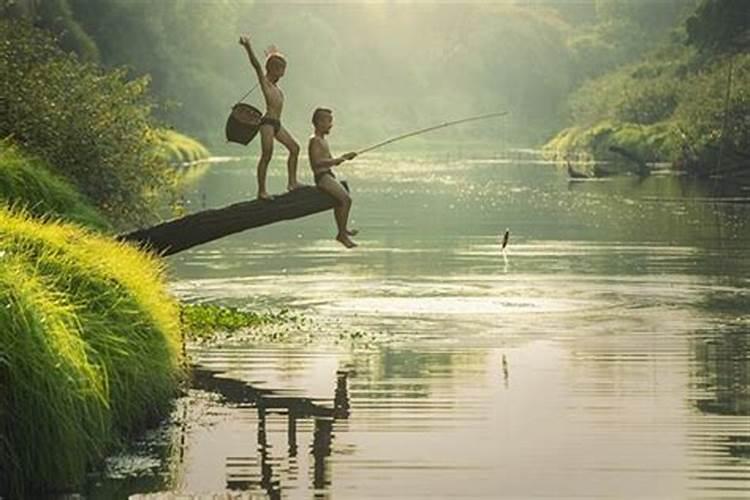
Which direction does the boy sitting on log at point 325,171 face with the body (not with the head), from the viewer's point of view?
to the viewer's right

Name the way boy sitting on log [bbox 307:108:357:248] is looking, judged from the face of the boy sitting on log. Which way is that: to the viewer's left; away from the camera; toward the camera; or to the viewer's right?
to the viewer's right

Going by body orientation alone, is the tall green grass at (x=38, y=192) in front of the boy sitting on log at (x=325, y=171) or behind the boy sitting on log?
behind

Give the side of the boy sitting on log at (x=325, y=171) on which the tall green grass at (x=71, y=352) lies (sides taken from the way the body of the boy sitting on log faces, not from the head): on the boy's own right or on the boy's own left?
on the boy's own right
